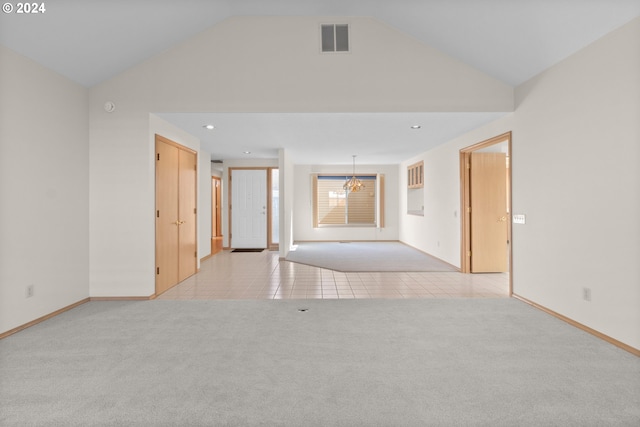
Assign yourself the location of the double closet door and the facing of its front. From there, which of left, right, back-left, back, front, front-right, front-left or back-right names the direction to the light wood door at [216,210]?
back-left

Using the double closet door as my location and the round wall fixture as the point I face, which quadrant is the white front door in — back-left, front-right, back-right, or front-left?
back-right

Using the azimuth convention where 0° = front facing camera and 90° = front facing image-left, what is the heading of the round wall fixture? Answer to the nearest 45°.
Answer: approximately 0°

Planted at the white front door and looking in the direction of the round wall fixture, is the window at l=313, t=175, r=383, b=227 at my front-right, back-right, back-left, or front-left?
back-left

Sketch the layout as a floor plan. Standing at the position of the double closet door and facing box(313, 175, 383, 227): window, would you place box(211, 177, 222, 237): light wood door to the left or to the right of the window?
left

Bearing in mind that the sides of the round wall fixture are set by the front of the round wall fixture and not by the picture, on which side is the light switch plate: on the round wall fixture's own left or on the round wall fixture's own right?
on the round wall fixture's own left

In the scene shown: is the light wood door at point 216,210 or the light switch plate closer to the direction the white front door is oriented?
the light switch plate

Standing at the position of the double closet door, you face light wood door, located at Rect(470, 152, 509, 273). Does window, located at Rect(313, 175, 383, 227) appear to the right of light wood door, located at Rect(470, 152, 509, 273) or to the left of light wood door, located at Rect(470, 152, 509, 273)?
left

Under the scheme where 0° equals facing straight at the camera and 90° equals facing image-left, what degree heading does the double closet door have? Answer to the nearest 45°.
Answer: approximately 315°

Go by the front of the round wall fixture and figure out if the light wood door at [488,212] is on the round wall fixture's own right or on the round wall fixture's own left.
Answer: on the round wall fixture's own left

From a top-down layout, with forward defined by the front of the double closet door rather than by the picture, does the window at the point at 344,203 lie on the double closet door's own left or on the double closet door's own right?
on the double closet door's own left

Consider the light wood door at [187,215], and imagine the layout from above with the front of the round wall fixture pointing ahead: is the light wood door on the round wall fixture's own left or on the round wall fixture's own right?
on the round wall fixture's own left
